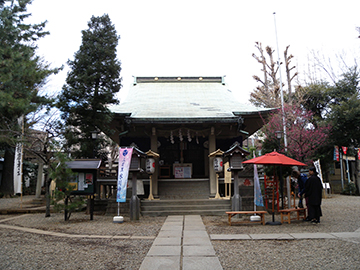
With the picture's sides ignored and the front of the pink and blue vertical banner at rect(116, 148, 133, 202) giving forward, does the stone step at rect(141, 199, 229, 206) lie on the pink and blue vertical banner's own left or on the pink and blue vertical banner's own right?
on the pink and blue vertical banner's own left

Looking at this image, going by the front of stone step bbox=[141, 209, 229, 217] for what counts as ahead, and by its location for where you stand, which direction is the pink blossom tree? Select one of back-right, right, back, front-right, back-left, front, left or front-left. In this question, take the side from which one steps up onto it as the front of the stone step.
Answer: back-left

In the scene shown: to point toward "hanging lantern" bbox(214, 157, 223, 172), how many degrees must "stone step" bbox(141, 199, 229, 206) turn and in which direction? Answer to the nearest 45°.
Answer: approximately 90° to its left

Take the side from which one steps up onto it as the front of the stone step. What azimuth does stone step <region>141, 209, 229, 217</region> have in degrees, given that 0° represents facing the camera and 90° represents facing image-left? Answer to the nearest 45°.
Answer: approximately 0°
